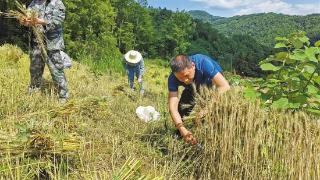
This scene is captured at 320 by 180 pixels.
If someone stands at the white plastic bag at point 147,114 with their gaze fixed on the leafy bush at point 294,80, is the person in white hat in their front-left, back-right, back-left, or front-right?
back-left

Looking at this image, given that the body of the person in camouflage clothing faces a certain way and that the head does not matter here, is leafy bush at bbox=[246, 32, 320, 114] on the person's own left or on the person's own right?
on the person's own left

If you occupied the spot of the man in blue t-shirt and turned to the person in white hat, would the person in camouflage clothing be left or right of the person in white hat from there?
left

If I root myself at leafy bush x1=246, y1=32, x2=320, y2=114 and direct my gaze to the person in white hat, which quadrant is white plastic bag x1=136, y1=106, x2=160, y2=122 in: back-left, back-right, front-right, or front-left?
front-left

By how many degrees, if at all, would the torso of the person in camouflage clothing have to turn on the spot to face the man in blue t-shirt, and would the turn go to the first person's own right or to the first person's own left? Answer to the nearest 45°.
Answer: approximately 135° to the first person's own left

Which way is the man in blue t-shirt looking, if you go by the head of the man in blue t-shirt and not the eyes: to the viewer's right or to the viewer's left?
to the viewer's left
